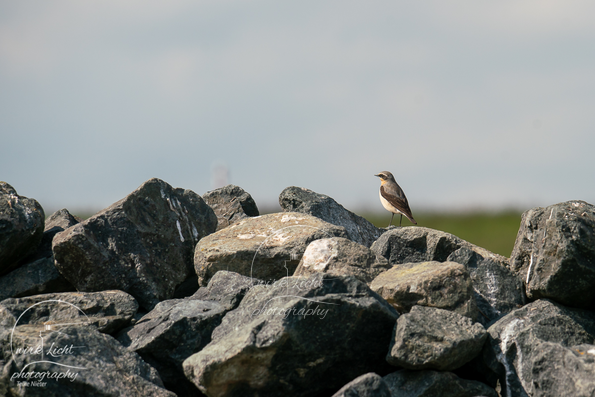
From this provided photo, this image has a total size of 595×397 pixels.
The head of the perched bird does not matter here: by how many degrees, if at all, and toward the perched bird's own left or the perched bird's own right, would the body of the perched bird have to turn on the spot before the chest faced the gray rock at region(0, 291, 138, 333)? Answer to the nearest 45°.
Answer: approximately 45° to the perched bird's own left

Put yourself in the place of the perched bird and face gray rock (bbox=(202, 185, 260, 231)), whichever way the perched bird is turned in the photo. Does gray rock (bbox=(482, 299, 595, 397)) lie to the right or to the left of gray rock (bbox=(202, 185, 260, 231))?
left

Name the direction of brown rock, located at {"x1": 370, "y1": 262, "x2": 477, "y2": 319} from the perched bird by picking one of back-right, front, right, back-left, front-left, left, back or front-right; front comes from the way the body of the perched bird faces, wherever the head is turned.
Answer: left

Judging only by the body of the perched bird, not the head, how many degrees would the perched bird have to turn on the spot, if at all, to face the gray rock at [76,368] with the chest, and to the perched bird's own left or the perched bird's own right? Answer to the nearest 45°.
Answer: approximately 90° to the perched bird's own left

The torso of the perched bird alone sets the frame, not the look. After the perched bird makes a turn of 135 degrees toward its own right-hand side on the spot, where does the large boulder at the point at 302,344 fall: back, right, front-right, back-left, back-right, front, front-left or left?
back-right

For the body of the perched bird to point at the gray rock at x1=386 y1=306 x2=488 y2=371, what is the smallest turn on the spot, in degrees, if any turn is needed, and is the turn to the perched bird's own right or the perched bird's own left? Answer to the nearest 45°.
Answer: approximately 90° to the perched bird's own left

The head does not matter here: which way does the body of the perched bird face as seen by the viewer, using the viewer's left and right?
facing to the left of the viewer

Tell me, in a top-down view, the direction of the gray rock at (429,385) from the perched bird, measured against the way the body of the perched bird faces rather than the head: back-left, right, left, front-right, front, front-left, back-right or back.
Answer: left

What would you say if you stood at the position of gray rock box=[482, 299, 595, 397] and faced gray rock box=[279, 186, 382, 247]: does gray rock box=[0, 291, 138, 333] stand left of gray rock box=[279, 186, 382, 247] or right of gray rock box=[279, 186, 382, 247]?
left

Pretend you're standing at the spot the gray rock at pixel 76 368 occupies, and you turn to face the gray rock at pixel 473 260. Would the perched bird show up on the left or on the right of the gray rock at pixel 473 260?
left

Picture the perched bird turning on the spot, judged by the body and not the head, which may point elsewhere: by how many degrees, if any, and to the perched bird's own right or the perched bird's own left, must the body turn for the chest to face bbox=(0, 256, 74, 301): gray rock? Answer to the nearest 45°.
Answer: approximately 45° to the perched bird's own left

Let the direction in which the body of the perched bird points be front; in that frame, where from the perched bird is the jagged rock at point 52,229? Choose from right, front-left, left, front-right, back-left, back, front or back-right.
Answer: front-left

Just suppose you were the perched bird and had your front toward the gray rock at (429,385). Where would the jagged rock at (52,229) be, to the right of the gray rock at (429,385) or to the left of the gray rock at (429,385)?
right
